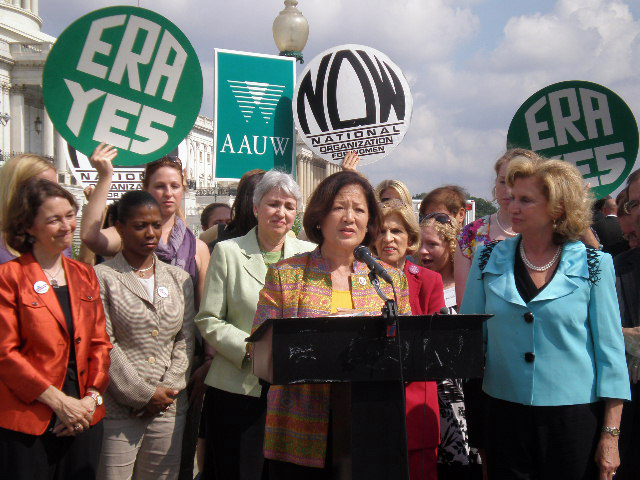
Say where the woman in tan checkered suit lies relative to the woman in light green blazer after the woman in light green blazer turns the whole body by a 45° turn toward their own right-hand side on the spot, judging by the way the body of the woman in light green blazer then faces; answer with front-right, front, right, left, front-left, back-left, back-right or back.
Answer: right

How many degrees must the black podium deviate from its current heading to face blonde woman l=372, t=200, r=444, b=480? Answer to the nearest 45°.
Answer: approximately 180°

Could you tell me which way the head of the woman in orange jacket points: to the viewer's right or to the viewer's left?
to the viewer's right

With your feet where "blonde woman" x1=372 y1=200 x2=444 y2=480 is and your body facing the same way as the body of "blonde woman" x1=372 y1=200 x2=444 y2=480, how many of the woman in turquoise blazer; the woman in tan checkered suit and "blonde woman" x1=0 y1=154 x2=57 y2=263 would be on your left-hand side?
1

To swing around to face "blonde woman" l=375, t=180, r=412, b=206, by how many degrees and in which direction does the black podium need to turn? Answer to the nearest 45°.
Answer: approximately 180°

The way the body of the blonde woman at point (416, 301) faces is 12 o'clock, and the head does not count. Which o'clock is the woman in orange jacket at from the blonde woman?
The woman in orange jacket is roughly at 1 o'clock from the blonde woman.

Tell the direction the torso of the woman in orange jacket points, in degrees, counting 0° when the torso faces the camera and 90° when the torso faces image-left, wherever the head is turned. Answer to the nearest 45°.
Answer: approximately 315°

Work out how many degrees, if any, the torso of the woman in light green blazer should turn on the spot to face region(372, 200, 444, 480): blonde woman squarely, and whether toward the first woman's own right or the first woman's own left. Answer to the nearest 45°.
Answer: approximately 45° to the first woman's own left
